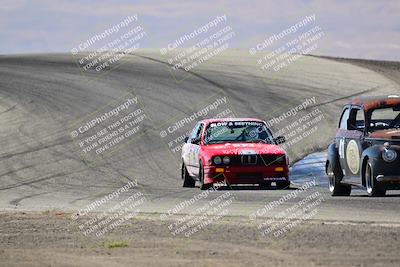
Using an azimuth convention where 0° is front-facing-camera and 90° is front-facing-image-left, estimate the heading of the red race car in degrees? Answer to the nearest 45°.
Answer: approximately 0°

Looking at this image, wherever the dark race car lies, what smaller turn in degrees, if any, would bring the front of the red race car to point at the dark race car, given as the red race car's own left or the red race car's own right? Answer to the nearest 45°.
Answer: approximately 45° to the red race car's own left
